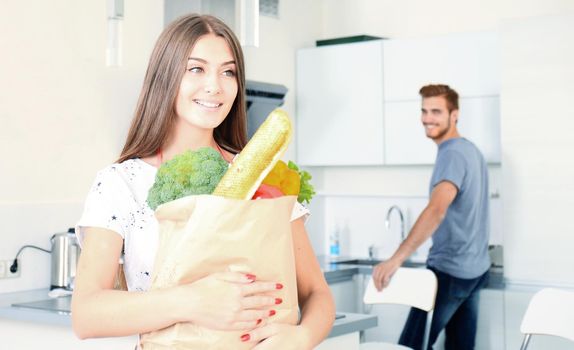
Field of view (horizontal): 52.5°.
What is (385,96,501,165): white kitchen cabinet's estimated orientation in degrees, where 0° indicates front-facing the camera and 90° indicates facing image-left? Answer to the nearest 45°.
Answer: approximately 0°

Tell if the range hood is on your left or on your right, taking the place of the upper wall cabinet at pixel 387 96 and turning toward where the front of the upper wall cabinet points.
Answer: on your right

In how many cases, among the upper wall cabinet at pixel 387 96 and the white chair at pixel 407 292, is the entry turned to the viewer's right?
0

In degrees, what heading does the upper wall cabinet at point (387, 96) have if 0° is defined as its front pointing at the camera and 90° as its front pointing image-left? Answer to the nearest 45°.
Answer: approximately 0°

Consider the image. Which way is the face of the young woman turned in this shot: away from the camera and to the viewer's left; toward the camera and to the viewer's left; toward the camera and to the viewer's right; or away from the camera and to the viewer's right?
toward the camera and to the viewer's right
